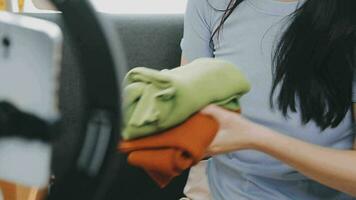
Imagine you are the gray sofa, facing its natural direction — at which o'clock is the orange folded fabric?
The orange folded fabric is roughly at 12 o'clock from the gray sofa.

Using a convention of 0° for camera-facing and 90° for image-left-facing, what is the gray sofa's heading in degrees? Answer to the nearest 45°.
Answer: approximately 0°

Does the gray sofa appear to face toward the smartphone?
yes
